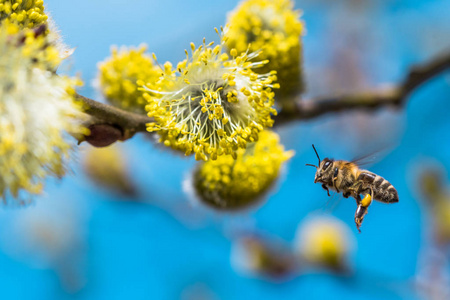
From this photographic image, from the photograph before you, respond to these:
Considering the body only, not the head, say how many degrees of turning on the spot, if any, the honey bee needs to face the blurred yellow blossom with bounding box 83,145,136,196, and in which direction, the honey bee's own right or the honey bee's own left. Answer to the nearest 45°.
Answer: approximately 45° to the honey bee's own right

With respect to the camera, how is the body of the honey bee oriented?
to the viewer's left
